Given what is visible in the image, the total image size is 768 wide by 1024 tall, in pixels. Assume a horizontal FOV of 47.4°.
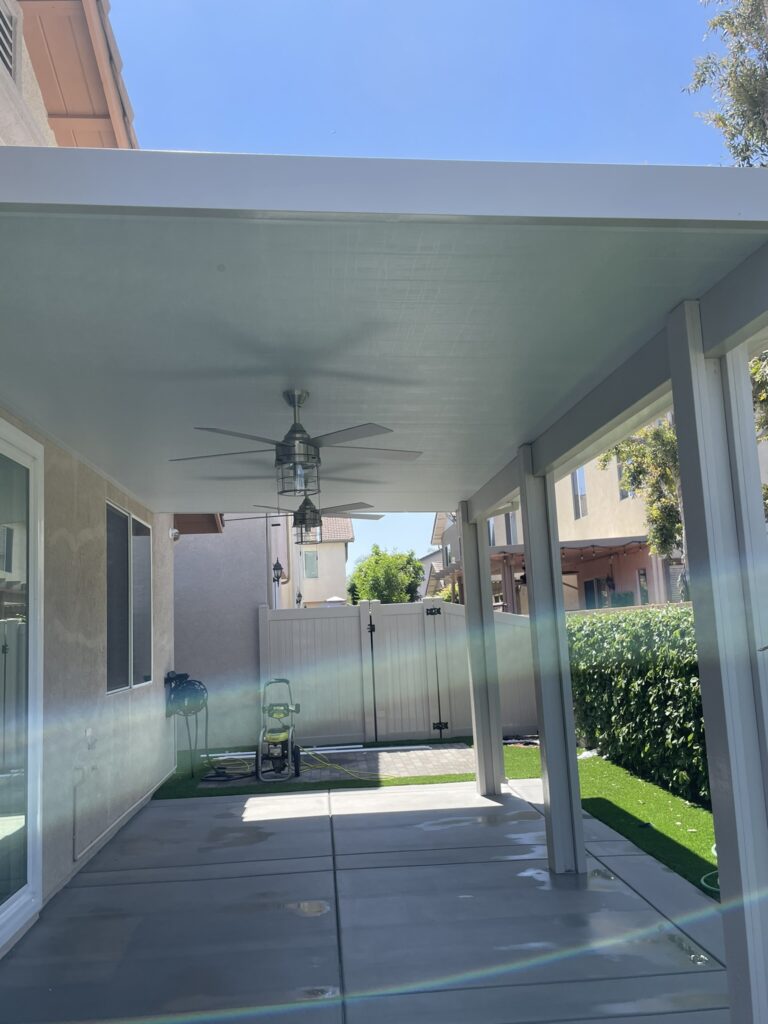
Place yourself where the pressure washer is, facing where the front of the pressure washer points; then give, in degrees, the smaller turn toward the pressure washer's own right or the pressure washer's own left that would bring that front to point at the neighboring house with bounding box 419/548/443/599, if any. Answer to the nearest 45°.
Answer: approximately 180°

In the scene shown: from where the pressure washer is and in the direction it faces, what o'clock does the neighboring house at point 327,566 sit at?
The neighboring house is roughly at 6 o'clock from the pressure washer.

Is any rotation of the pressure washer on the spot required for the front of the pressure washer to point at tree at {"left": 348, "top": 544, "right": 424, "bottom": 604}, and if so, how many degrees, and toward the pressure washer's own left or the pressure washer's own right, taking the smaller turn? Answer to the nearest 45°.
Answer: approximately 180°

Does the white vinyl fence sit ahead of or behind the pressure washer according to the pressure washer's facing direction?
behind

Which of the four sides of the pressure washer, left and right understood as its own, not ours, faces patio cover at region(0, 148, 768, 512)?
front

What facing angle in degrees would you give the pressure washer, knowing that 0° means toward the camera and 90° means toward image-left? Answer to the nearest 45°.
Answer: approximately 0°

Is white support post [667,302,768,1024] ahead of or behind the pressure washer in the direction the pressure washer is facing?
ahead

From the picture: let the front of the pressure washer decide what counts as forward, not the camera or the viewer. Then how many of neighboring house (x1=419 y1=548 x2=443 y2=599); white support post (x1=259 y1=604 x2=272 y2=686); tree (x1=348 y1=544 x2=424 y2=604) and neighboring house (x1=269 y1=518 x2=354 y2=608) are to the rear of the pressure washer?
4

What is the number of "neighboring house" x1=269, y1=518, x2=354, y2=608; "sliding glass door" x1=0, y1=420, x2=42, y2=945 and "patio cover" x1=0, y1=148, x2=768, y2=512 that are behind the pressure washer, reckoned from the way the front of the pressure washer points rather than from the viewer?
1

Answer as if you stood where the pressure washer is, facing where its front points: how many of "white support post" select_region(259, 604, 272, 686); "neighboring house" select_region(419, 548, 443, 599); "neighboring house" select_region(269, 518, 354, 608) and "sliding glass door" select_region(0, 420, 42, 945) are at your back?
3

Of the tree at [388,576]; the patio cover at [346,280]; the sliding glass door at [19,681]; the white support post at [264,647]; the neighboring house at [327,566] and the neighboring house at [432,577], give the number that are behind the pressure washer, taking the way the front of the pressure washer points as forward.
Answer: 4

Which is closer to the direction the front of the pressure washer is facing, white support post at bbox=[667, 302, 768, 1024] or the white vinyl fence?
the white support post

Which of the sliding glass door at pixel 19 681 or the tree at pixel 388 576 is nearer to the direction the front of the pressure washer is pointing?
the sliding glass door

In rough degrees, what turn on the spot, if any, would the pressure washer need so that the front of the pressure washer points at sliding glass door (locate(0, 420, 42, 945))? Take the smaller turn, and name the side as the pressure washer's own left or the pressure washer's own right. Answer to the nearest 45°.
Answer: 0° — it already faces it

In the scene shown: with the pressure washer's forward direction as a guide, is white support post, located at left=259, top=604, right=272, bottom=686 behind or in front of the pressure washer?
behind

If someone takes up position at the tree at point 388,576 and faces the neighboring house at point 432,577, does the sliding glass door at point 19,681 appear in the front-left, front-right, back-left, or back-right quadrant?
back-right
